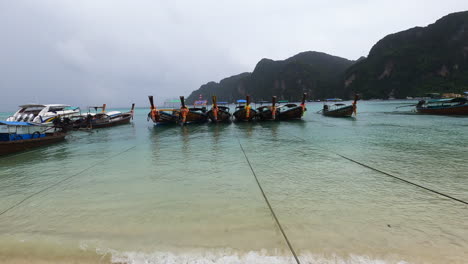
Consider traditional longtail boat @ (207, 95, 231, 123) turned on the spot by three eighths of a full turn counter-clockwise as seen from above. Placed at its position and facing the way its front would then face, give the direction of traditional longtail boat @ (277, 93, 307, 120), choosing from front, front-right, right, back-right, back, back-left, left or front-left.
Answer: front

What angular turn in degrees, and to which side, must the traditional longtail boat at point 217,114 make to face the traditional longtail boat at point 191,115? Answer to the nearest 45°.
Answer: approximately 45° to its right

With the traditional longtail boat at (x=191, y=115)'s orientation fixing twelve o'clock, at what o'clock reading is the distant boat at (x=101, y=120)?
The distant boat is roughly at 2 o'clock from the traditional longtail boat.

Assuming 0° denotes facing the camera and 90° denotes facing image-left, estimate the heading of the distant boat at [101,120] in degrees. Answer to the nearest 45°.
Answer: approximately 270°

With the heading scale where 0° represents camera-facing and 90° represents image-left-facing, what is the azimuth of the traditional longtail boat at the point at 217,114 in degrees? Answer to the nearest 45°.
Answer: approximately 45°

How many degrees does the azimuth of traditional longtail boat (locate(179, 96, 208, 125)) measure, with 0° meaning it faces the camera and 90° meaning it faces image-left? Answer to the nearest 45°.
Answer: approximately 45°
